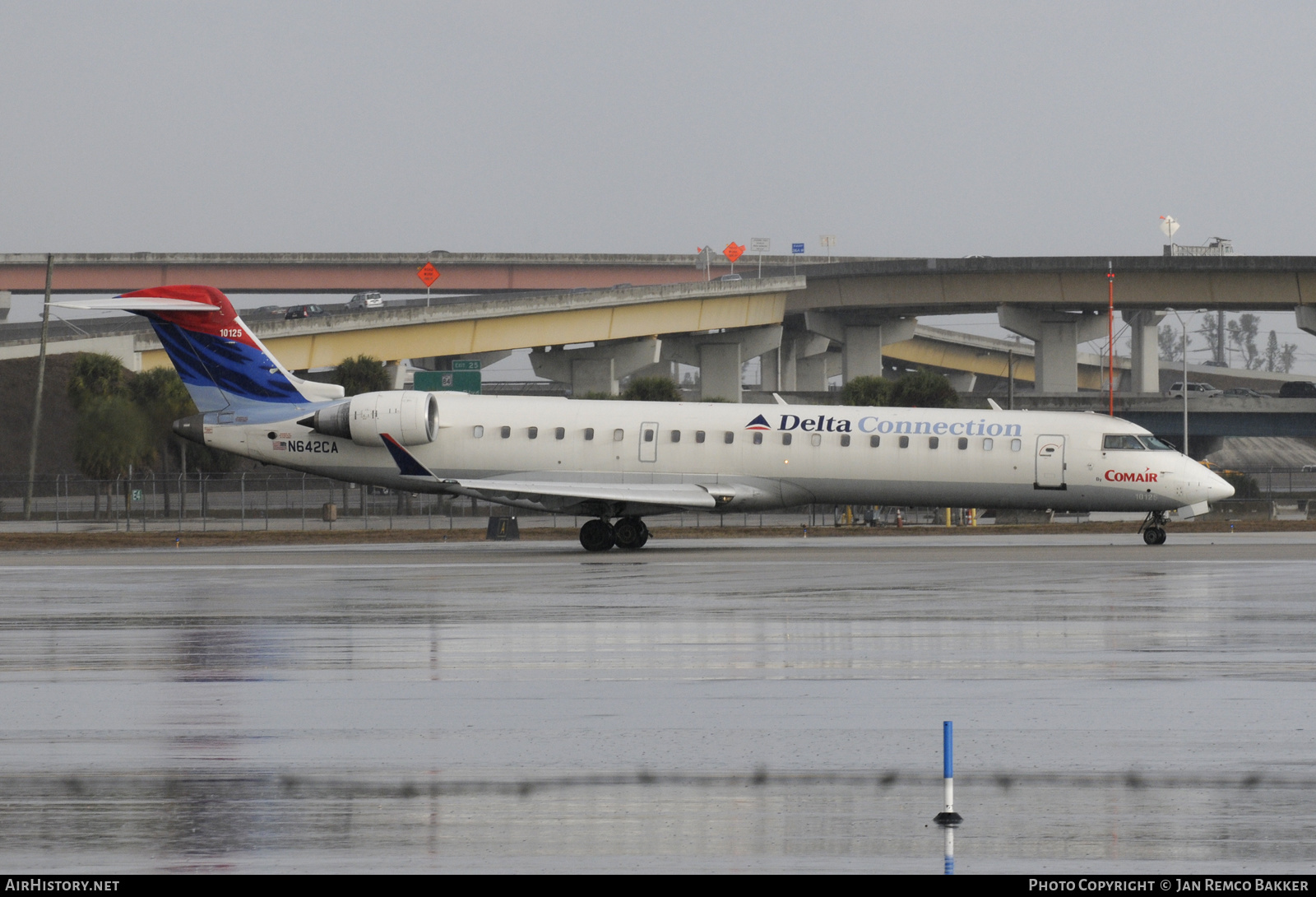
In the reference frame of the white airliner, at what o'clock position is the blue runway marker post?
The blue runway marker post is roughly at 3 o'clock from the white airliner.

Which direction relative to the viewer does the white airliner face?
to the viewer's right
